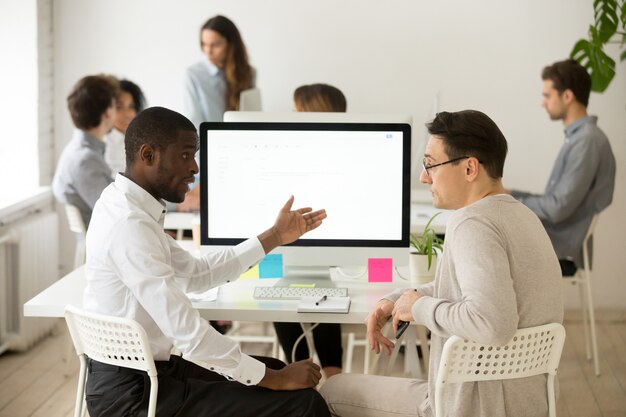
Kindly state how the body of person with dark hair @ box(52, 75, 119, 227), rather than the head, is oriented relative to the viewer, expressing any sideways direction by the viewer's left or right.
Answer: facing away from the viewer and to the right of the viewer

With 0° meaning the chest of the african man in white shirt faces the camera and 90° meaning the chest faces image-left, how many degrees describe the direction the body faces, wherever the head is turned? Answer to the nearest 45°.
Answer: approximately 270°

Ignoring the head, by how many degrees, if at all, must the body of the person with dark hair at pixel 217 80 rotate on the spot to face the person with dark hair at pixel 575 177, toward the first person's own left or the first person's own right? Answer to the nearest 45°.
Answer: approximately 90° to the first person's own left

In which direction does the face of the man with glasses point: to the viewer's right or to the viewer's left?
to the viewer's left

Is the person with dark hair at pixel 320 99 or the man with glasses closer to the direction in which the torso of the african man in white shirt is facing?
the man with glasses

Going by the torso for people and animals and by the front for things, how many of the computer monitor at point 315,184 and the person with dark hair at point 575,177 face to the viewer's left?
1

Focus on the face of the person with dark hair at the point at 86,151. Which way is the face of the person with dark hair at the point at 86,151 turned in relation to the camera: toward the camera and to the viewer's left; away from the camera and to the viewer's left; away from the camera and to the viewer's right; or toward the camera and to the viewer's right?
away from the camera and to the viewer's right

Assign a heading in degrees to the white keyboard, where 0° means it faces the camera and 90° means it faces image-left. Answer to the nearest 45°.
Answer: approximately 0°

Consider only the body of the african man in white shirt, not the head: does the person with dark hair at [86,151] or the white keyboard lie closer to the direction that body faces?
the white keyboard

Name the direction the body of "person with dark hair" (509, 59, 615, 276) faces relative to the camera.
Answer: to the viewer's left

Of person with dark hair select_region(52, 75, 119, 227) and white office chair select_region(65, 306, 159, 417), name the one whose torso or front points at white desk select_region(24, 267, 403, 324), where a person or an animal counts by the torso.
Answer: the white office chair
